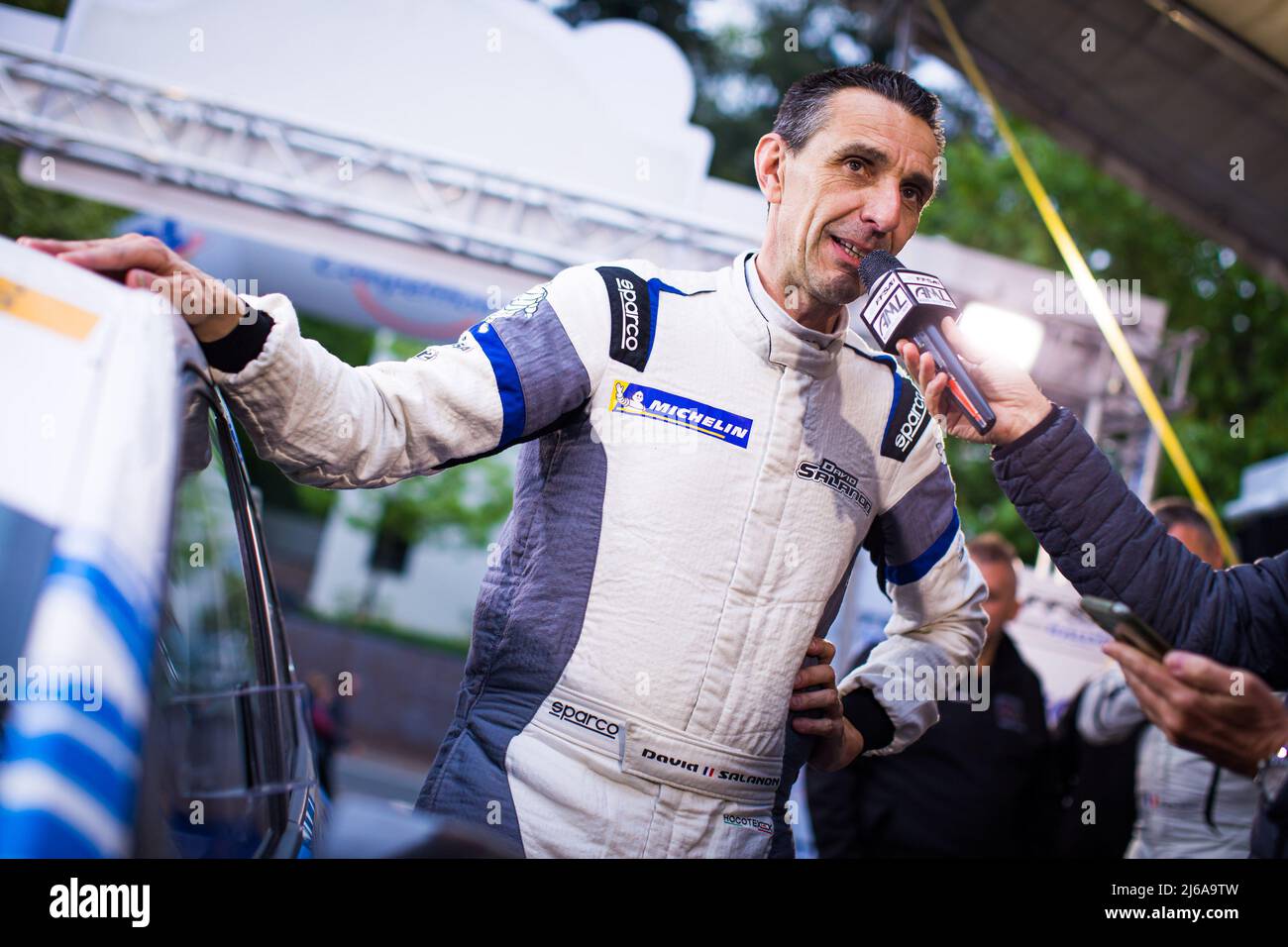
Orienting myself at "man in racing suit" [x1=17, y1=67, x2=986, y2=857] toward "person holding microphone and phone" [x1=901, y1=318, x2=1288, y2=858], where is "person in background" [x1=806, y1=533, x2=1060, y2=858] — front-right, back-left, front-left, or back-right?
front-left

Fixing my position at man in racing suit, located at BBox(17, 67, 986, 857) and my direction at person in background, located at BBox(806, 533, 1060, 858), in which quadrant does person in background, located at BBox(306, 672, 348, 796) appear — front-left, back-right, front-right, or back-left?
front-left

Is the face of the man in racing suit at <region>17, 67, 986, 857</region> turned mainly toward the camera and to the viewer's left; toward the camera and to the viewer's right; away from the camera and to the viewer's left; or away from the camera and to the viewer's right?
toward the camera and to the viewer's right

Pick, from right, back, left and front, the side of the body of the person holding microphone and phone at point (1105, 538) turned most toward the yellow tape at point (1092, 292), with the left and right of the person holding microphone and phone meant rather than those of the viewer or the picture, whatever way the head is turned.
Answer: right

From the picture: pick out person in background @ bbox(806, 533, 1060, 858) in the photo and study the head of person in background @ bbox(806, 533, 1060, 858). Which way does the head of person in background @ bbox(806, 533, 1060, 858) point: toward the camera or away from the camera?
toward the camera

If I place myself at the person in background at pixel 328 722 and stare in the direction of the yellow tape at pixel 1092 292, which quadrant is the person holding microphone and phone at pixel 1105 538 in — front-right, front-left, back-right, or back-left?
front-right

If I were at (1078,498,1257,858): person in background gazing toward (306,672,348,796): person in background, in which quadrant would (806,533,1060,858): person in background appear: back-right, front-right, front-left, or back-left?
front-left
